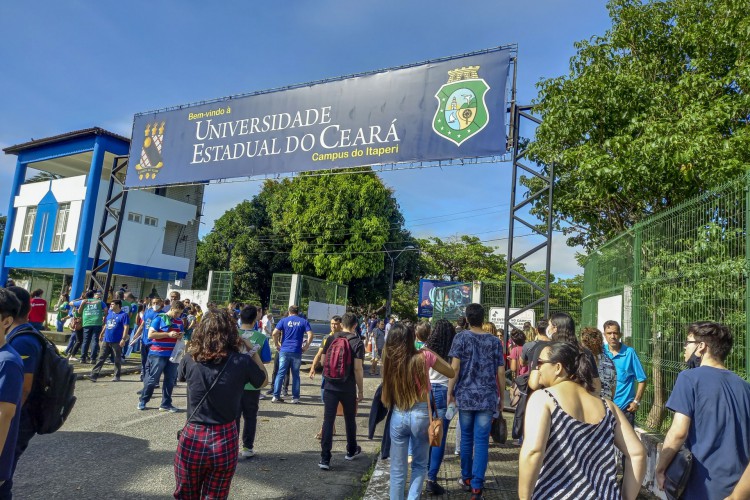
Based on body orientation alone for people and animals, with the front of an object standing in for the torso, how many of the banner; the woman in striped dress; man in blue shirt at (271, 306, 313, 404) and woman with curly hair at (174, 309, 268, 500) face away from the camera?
3

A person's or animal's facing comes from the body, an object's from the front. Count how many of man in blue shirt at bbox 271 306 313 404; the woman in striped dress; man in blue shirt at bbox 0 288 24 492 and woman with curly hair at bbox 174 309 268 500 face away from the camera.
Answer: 3

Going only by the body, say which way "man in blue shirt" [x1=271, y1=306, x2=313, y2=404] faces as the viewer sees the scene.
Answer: away from the camera

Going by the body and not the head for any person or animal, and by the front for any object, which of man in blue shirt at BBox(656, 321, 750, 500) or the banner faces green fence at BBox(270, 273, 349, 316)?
the man in blue shirt

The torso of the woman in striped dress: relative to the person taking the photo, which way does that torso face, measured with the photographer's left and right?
facing away from the viewer

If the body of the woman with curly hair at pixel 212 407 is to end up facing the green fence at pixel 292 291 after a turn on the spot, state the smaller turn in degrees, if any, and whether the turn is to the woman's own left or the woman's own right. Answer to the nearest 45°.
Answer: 0° — they already face it

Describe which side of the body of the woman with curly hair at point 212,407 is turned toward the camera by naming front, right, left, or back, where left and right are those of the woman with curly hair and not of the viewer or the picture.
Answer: back

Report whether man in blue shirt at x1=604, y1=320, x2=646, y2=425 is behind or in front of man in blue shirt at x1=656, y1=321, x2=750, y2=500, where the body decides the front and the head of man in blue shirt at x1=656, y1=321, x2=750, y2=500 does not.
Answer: in front

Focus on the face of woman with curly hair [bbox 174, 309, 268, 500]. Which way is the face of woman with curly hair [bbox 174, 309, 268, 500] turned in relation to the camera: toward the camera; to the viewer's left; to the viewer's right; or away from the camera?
away from the camera

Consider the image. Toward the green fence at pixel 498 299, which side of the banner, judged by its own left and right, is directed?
back

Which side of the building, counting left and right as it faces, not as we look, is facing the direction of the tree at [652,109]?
left

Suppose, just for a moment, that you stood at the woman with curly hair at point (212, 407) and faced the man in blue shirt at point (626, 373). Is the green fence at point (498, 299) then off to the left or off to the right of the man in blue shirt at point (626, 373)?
left

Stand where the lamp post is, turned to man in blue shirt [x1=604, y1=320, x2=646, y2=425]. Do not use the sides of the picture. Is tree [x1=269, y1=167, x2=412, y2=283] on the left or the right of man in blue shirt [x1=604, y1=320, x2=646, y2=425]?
right

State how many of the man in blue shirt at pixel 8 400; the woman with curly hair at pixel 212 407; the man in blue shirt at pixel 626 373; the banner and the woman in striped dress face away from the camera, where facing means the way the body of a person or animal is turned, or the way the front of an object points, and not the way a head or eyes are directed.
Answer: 2

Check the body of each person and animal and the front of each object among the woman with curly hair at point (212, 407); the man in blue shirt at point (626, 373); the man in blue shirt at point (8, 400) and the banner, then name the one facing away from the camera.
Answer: the woman with curly hair
